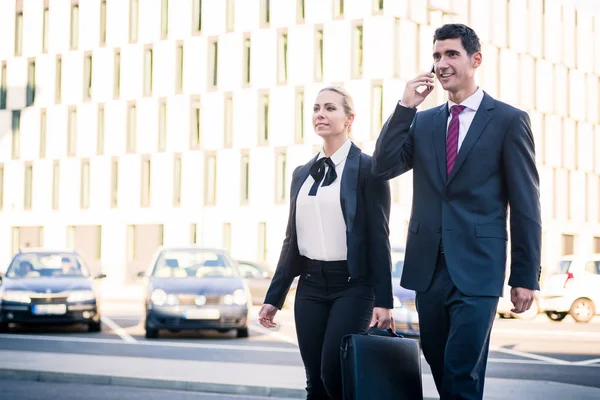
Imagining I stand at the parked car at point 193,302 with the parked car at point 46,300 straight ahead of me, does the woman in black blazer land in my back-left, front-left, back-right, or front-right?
back-left

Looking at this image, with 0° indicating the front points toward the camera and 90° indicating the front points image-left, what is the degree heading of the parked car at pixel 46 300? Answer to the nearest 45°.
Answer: approximately 0°

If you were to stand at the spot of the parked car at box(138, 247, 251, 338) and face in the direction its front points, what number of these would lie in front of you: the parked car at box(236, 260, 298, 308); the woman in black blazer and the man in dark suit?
2

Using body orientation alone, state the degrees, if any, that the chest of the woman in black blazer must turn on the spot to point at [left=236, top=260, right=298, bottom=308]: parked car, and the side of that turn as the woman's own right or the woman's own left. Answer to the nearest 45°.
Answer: approximately 135° to the woman's own right

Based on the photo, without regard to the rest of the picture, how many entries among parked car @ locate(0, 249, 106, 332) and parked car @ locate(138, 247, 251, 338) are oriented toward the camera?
2

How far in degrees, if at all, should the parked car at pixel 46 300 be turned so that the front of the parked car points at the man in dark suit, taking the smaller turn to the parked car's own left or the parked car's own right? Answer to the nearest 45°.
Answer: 0° — it already faces them

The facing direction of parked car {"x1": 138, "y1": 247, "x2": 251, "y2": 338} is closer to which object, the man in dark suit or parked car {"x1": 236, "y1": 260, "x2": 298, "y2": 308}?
the man in dark suit

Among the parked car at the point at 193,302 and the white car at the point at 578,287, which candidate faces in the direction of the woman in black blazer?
the parked car

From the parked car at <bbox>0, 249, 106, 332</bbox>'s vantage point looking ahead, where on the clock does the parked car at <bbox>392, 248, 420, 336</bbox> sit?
the parked car at <bbox>392, 248, 420, 336</bbox> is roughly at 10 o'clock from the parked car at <bbox>0, 249, 106, 332</bbox>.
